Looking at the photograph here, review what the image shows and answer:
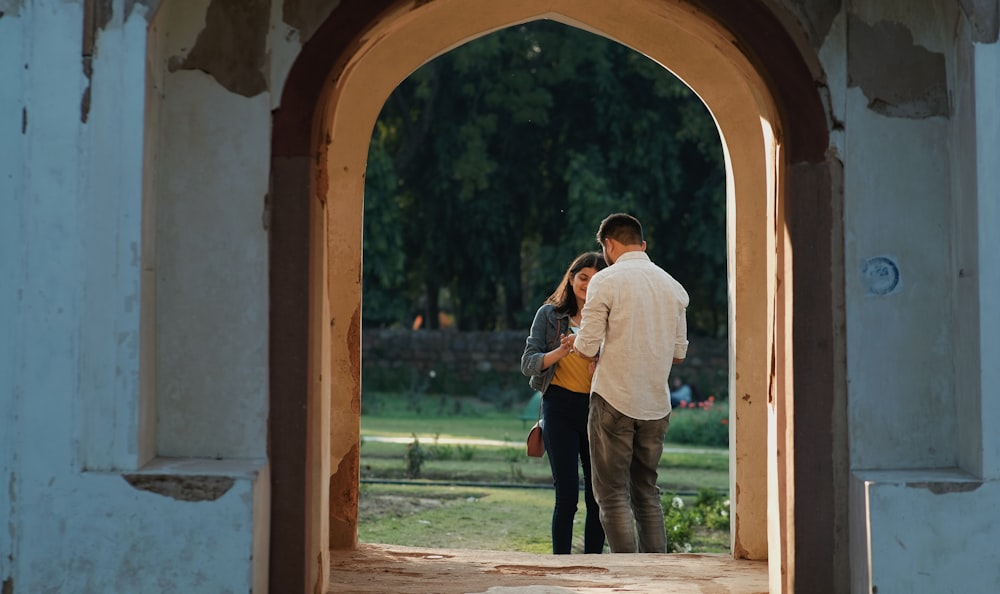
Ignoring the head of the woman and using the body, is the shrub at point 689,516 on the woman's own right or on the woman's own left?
on the woman's own left

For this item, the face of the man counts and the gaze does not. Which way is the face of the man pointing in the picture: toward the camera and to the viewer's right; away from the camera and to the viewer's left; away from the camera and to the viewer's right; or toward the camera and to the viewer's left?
away from the camera and to the viewer's left

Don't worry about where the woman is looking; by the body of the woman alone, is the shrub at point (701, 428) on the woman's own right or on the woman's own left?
on the woman's own left

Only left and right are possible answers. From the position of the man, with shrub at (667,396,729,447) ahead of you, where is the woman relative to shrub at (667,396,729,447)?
left

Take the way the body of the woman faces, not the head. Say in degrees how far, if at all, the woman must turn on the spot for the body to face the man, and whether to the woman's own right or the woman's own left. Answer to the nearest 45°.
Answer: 0° — they already face them

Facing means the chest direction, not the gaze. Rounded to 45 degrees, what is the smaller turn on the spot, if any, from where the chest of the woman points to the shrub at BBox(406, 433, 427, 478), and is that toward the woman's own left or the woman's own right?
approximately 135° to the woman's own left

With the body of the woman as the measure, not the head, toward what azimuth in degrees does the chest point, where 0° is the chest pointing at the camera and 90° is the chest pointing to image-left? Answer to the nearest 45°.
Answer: approximately 315°
